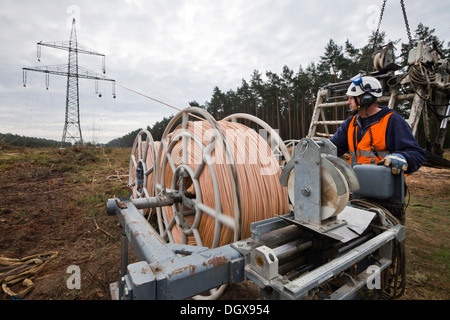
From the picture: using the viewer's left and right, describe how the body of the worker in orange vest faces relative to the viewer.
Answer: facing the viewer and to the left of the viewer

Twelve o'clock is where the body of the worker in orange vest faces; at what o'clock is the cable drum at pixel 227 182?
The cable drum is roughly at 12 o'clock from the worker in orange vest.

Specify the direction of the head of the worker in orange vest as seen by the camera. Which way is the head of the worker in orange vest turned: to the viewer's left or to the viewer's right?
to the viewer's left
